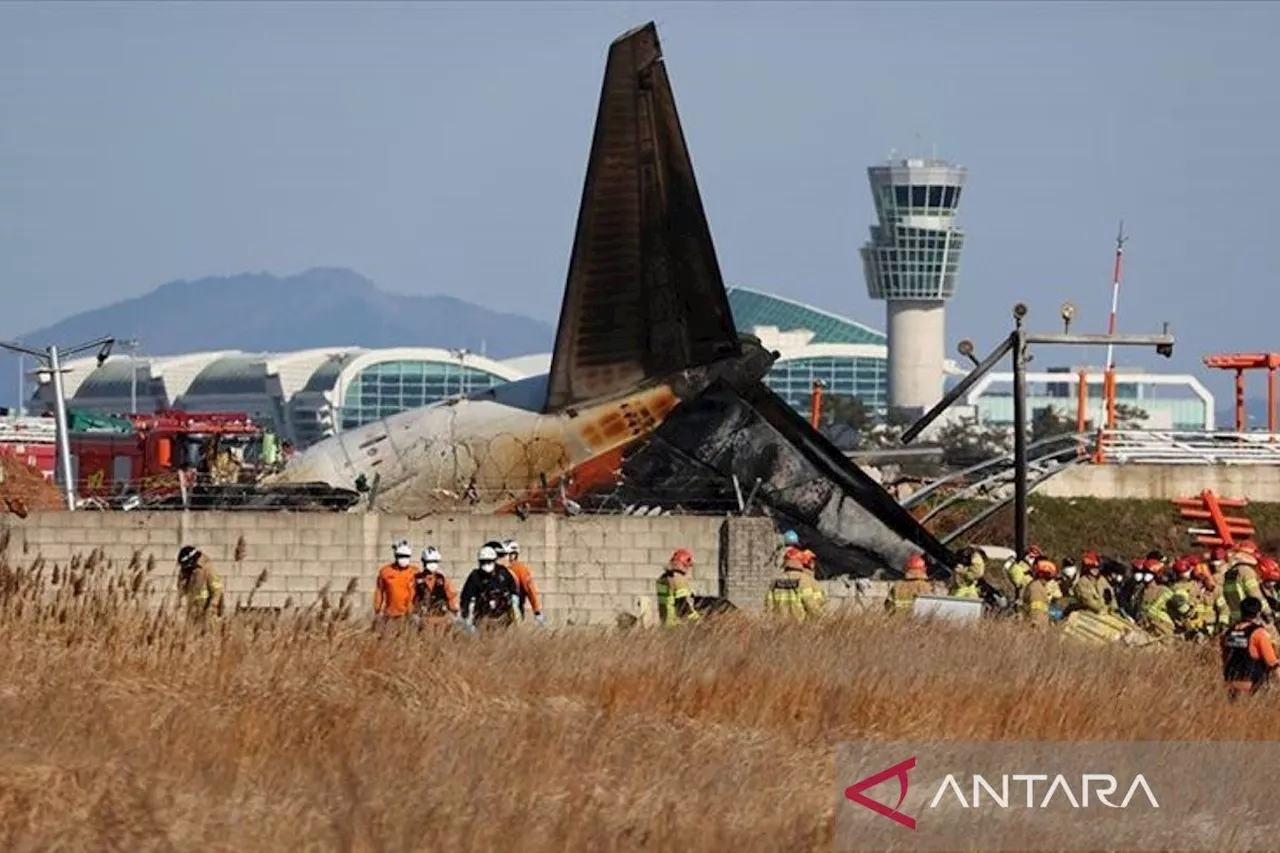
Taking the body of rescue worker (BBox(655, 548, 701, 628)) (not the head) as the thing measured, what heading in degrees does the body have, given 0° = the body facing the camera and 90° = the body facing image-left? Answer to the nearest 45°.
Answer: approximately 315°

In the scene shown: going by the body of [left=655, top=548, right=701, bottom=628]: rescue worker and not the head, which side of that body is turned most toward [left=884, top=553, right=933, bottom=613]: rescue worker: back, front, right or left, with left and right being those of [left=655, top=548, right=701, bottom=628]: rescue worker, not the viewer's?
front

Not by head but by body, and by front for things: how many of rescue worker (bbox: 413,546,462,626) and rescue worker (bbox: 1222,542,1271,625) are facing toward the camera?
1

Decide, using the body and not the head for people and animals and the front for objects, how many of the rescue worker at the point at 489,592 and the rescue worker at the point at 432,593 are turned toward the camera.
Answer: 2
